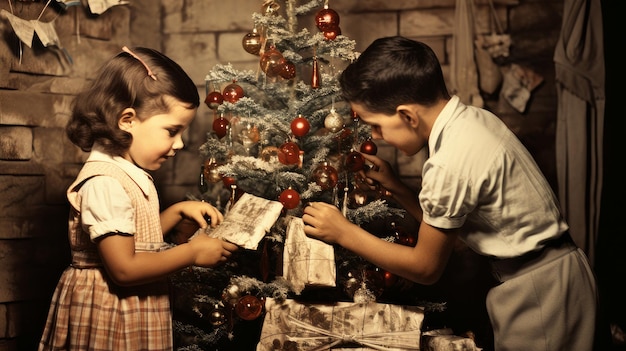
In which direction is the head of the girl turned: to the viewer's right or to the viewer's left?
to the viewer's right

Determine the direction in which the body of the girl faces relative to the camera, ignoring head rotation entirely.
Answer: to the viewer's right

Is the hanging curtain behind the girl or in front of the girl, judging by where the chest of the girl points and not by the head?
in front

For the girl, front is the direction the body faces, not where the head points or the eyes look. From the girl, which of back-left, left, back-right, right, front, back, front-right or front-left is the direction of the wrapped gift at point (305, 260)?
front

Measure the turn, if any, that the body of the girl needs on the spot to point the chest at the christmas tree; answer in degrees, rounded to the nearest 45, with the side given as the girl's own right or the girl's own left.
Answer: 0° — they already face it

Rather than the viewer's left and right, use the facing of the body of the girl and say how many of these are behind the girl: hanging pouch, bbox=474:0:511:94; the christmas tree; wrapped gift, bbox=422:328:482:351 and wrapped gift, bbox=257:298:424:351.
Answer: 0

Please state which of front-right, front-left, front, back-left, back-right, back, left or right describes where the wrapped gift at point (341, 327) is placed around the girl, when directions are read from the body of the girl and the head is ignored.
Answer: front

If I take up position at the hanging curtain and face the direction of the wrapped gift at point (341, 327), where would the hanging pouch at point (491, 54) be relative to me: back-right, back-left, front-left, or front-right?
front-right

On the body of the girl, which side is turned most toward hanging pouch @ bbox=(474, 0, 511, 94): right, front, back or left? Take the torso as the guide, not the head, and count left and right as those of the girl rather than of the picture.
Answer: front

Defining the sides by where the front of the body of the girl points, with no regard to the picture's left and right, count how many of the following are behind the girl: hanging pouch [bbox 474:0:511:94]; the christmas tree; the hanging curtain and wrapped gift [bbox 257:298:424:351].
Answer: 0

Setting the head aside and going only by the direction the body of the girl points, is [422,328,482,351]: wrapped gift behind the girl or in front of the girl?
in front
